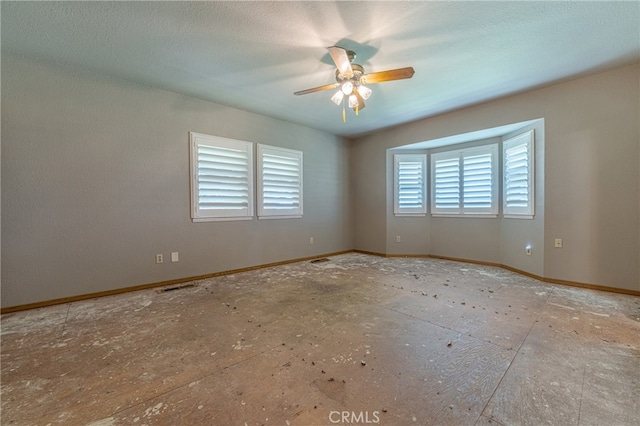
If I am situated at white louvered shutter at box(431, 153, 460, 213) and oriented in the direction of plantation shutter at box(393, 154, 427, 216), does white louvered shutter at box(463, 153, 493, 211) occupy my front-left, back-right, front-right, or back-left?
back-left

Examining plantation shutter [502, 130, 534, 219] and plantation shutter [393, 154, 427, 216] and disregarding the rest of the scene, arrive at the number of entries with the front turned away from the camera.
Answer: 0

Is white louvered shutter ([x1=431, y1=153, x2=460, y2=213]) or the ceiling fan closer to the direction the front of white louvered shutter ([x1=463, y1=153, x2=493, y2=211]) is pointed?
the ceiling fan

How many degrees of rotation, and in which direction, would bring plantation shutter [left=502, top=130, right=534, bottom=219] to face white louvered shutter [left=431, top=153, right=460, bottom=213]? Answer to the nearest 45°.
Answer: approximately 90° to its right

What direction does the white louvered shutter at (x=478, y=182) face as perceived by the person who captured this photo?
facing the viewer and to the left of the viewer

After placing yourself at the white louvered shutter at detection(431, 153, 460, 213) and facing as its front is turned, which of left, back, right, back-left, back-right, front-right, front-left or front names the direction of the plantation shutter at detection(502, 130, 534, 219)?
left

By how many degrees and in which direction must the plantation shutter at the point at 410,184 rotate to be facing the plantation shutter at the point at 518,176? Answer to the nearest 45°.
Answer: approximately 45° to its left

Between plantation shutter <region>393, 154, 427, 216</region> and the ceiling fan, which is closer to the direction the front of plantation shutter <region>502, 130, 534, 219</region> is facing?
the ceiling fan

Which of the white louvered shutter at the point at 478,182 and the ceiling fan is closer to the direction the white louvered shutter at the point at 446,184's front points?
the ceiling fan

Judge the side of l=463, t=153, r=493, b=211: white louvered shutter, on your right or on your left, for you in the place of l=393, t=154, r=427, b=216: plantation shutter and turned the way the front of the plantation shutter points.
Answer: on your left

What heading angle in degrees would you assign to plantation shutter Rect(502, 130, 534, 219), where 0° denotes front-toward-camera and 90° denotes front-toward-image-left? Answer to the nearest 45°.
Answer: approximately 45°

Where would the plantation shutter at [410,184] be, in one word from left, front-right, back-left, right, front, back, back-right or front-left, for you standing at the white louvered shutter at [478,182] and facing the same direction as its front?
front-right
